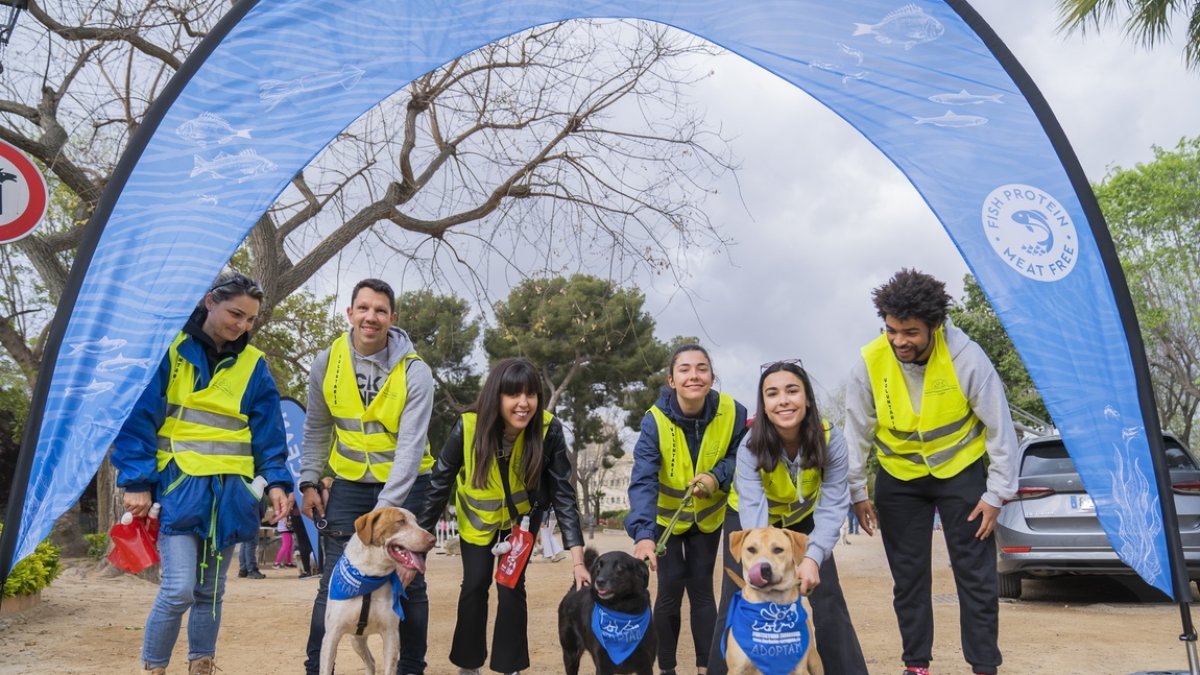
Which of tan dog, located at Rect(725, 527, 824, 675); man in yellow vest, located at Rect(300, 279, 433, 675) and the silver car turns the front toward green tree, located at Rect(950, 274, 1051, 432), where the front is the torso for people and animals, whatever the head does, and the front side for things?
the silver car

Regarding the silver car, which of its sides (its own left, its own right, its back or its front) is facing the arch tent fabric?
back

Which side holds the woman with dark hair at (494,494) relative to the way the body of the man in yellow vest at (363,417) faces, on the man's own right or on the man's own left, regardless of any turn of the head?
on the man's own left

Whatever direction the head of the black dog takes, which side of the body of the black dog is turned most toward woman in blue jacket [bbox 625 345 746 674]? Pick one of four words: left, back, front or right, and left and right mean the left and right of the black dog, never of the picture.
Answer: left

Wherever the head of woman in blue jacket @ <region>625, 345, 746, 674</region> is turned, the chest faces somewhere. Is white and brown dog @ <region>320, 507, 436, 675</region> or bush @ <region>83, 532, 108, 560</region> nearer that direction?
the white and brown dog

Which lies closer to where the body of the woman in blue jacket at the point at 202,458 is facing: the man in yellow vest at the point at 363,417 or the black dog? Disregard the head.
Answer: the black dog

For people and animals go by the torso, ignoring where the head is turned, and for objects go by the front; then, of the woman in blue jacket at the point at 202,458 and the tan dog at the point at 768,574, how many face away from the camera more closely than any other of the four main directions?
0

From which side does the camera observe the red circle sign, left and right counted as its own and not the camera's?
front

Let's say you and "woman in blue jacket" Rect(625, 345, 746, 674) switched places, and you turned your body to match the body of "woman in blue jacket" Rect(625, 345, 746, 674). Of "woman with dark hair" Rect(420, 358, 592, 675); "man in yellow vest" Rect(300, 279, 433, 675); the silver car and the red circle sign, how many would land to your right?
3

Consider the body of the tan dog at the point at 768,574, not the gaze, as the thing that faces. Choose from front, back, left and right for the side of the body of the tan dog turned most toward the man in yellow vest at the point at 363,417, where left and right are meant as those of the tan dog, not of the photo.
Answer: right

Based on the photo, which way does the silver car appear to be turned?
away from the camera

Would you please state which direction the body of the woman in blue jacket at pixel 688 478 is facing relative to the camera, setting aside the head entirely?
toward the camera

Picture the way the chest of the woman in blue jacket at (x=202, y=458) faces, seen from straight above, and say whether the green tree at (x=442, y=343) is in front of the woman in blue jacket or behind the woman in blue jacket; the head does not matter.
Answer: behind

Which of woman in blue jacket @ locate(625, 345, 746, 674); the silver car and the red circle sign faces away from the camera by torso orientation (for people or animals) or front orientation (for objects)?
the silver car

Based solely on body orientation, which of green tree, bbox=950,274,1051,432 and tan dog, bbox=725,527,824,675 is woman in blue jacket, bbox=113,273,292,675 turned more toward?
the tan dog

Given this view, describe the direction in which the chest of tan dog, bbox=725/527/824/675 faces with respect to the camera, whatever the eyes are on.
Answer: toward the camera

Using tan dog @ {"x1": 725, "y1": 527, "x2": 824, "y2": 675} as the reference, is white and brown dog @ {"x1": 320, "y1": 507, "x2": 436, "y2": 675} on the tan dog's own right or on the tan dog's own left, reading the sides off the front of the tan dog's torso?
on the tan dog's own right

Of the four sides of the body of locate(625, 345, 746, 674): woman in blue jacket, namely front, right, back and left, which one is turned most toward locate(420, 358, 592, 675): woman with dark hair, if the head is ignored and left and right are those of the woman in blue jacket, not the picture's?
right

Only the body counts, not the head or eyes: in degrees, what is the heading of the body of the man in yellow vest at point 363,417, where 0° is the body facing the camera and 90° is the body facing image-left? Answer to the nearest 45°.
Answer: approximately 0°
